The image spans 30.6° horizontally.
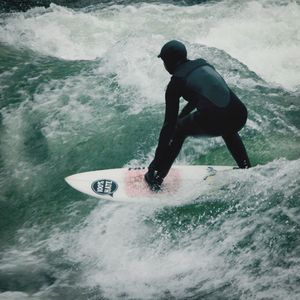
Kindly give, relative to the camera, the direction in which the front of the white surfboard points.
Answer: facing to the left of the viewer

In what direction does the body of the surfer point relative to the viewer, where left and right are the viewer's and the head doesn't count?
facing away from the viewer and to the left of the viewer
